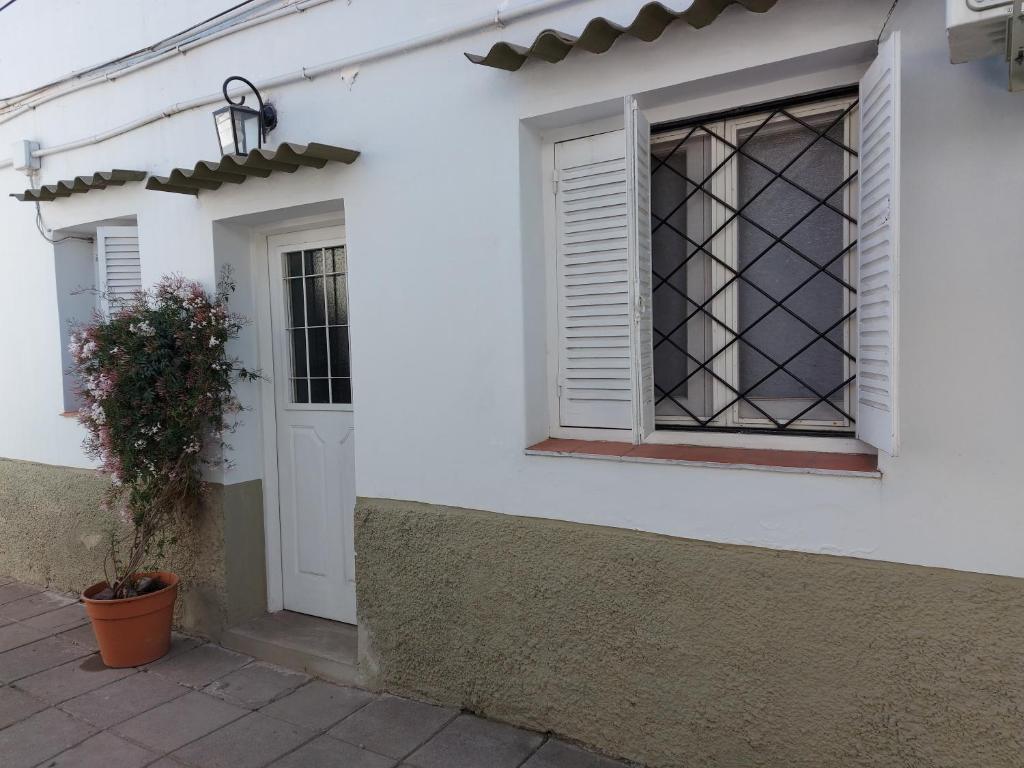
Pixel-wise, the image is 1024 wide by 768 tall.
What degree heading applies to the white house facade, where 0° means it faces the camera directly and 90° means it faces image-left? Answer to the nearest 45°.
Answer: approximately 45°

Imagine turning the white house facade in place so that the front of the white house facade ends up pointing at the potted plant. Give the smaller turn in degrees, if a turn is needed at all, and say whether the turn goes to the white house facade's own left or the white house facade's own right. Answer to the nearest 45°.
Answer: approximately 45° to the white house facade's own right

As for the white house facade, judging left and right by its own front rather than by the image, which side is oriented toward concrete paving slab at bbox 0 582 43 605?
right
